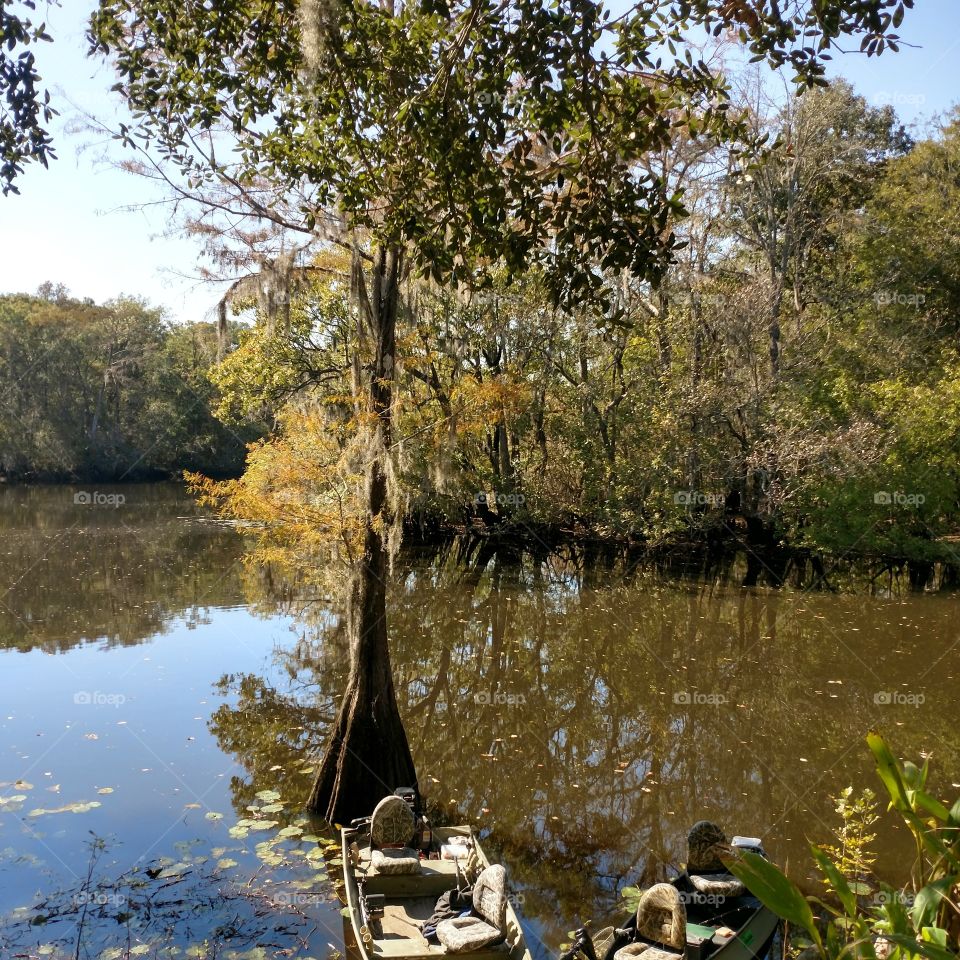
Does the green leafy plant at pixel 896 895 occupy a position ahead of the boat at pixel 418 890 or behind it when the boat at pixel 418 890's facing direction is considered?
ahead
